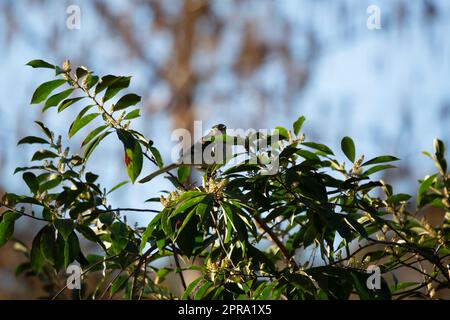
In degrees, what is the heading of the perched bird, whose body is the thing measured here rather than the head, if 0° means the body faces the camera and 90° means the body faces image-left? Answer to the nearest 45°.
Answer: approximately 270°
